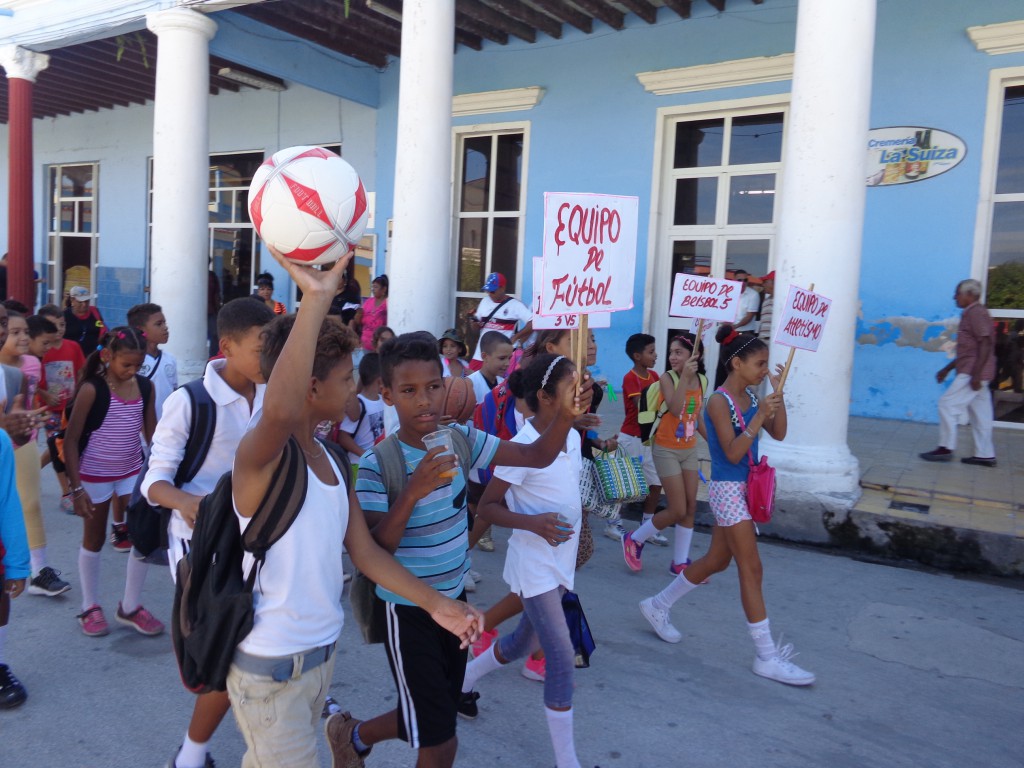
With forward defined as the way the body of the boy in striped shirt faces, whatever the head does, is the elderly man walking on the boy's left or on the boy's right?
on the boy's left

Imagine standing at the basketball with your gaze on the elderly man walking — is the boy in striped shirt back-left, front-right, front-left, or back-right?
back-right

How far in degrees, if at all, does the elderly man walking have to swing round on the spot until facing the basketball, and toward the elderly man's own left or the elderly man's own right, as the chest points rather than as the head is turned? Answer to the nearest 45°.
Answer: approximately 45° to the elderly man's own left

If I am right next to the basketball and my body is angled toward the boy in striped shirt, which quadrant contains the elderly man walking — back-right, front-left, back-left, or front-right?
back-left

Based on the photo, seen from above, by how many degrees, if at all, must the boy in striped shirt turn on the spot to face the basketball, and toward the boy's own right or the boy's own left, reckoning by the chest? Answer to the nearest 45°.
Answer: approximately 135° to the boy's own left

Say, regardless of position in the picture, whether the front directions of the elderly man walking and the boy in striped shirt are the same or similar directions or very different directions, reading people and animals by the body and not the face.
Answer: very different directions

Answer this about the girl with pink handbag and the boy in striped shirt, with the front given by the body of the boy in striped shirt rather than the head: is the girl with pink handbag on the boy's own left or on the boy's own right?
on the boy's own left

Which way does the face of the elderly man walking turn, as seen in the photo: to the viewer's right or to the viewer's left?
to the viewer's left

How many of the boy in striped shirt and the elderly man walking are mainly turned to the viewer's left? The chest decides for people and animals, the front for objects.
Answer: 1

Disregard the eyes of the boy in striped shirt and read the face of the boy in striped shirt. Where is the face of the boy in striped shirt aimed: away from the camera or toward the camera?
toward the camera

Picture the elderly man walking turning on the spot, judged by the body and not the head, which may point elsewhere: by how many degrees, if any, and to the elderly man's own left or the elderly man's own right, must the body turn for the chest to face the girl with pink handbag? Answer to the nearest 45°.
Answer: approximately 90° to the elderly man's own left

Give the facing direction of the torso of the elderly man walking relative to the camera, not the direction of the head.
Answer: to the viewer's left
